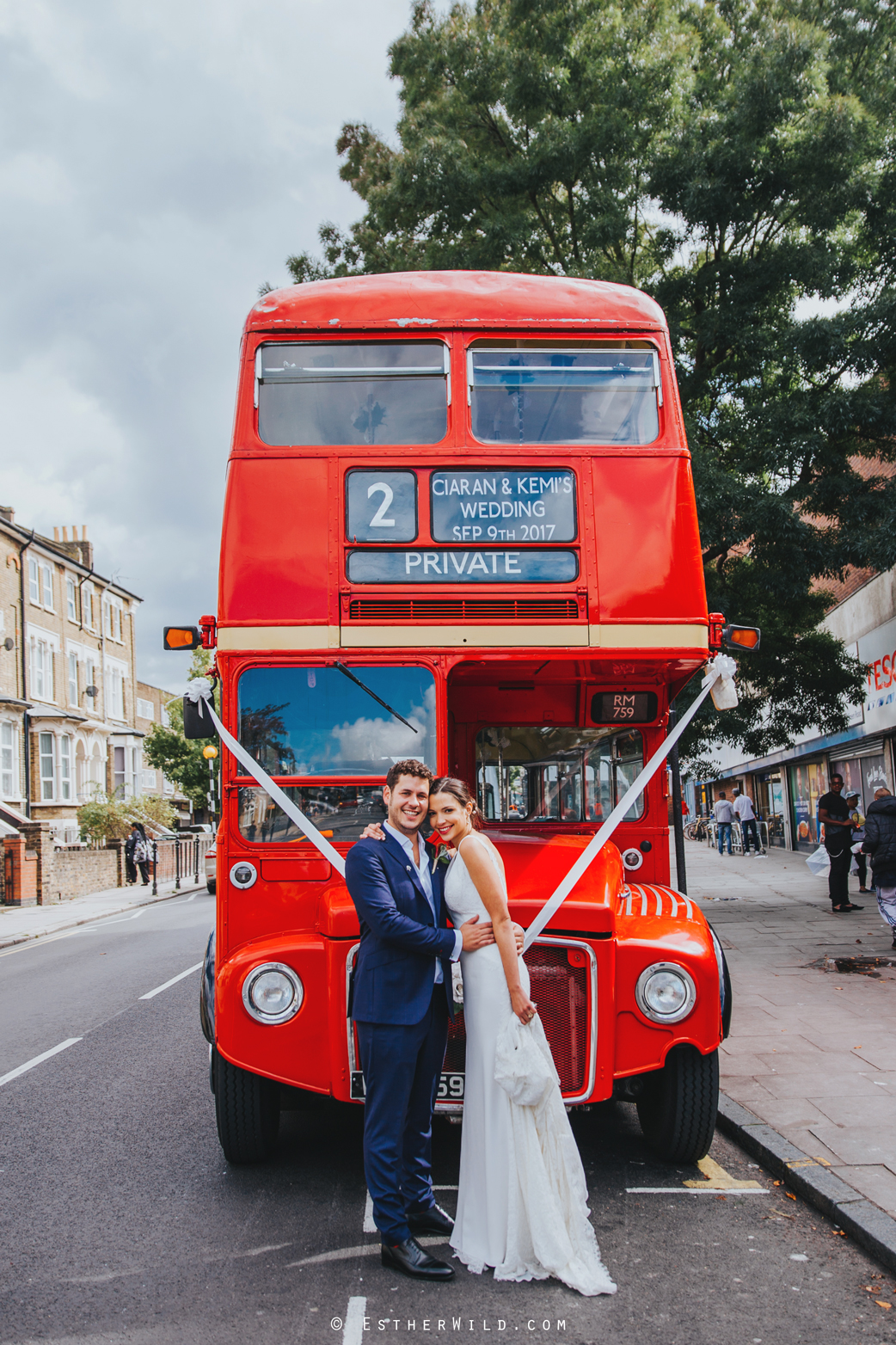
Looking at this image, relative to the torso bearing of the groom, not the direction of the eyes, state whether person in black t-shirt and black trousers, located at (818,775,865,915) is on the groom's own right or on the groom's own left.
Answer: on the groom's own left

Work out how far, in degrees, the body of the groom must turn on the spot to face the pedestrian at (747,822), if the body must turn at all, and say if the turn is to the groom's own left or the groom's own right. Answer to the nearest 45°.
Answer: approximately 135° to the groom's own left

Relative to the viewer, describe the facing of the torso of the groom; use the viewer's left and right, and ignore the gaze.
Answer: facing the viewer and to the right of the viewer

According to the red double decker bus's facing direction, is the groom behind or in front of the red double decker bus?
in front
